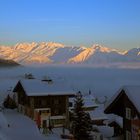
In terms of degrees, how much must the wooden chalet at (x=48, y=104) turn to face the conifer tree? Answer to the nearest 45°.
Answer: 0° — it already faces it

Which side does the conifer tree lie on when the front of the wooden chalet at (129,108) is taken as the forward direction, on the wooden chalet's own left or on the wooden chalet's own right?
on the wooden chalet's own right

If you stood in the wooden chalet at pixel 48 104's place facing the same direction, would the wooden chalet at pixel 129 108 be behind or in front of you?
in front

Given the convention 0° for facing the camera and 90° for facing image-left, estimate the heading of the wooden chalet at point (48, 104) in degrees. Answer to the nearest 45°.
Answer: approximately 0°

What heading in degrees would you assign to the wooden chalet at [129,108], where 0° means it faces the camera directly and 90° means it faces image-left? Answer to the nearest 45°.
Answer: approximately 45°

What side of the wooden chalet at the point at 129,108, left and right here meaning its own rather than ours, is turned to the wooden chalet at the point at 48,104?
right
